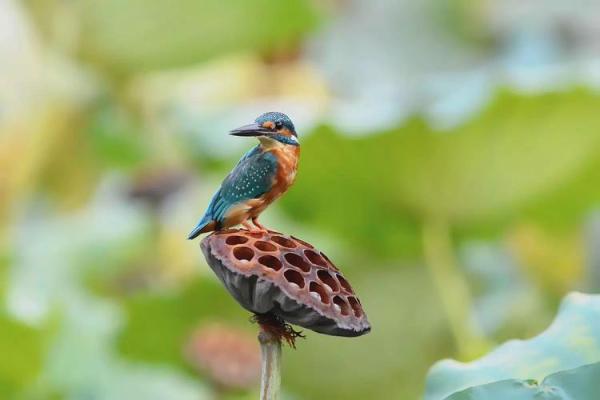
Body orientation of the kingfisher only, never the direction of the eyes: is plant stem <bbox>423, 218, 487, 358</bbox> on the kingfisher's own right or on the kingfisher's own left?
on the kingfisher's own left

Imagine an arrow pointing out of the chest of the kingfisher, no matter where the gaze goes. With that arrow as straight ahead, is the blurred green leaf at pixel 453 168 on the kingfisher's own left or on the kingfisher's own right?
on the kingfisher's own left

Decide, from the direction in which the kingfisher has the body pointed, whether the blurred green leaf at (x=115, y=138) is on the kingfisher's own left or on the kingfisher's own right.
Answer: on the kingfisher's own left

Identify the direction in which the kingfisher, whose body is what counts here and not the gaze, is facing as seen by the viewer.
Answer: to the viewer's right
